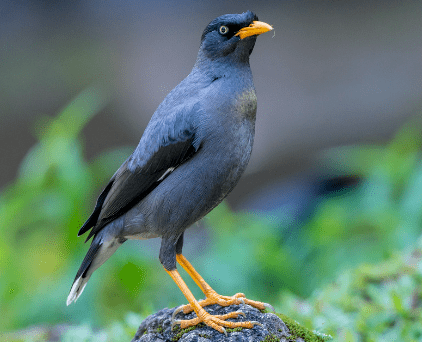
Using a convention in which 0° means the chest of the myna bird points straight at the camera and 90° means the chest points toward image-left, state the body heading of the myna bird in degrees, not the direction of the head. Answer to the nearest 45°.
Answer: approximately 270°
